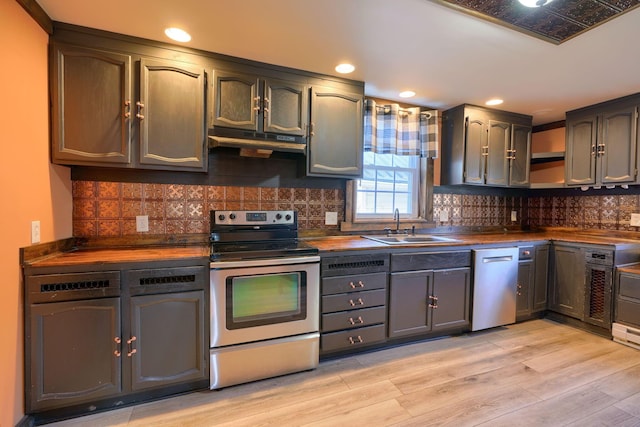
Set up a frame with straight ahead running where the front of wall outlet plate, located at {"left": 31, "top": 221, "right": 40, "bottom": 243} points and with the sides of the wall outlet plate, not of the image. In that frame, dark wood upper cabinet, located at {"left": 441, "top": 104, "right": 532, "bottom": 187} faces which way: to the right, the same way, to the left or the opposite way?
to the right

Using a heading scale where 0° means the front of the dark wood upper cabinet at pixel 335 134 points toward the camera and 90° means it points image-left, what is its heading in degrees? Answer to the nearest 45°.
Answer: approximately 315°

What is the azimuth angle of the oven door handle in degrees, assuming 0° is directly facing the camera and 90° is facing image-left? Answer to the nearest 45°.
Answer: approximately 0°

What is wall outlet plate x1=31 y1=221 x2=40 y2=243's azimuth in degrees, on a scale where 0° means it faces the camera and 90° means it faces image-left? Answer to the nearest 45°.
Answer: approximately 315°

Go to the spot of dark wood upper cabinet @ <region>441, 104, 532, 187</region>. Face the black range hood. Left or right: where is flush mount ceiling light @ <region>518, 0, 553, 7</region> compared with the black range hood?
left

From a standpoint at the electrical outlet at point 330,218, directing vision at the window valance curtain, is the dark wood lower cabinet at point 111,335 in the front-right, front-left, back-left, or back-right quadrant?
back-right

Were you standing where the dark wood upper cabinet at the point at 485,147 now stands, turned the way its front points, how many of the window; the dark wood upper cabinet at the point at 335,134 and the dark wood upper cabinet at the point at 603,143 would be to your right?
2

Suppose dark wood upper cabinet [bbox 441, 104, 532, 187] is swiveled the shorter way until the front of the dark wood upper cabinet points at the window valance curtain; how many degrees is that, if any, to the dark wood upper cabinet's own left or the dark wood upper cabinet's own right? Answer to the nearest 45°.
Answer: approximately 90° to the dark wood upper cabinet's own right

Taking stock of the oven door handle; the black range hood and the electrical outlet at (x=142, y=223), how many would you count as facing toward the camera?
3

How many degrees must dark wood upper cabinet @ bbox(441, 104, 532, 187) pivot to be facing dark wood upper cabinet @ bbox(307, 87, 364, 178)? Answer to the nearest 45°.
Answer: approximately 90° to its right

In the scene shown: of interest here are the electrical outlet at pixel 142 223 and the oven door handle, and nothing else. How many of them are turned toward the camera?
2

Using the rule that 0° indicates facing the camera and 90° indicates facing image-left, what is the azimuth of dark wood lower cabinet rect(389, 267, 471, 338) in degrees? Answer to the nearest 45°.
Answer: approximately 315°
